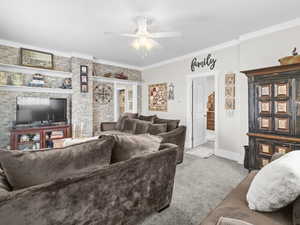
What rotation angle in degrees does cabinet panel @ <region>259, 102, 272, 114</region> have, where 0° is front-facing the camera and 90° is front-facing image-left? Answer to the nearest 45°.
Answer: approximately 0°

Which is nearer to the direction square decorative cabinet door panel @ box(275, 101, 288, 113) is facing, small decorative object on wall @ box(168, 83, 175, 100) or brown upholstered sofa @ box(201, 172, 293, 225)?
the brown upholstered sofa

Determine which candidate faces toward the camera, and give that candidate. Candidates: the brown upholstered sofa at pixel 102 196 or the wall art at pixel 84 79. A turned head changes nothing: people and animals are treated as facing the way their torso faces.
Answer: the wall art

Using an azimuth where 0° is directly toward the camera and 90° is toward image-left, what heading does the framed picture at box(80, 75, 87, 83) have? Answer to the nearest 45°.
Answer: approximately 0°

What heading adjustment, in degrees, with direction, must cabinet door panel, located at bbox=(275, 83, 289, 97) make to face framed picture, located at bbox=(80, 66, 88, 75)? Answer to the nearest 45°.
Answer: approximately 90° to its right

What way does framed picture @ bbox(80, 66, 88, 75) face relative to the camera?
toward the camera

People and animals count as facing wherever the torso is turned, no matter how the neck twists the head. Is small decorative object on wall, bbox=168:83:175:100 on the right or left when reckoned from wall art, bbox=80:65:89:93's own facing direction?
on its left

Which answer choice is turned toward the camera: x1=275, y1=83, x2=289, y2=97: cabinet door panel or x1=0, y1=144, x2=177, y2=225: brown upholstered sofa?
the cabinet door panel

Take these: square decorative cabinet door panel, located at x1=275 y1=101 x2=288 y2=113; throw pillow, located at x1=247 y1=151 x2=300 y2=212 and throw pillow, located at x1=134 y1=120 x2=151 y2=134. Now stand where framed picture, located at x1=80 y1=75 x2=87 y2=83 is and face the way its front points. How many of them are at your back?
0

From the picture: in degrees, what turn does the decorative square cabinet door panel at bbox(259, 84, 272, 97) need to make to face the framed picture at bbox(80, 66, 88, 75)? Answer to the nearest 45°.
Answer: approximately 90° to its right

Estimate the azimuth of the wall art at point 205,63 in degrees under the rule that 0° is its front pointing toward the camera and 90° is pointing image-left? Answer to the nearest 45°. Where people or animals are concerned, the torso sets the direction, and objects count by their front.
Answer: approximately 45°

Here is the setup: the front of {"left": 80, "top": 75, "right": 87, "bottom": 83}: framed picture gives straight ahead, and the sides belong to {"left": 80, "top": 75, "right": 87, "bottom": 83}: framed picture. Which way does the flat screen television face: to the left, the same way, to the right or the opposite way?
the same way

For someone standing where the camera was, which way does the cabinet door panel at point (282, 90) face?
facing the viewer
